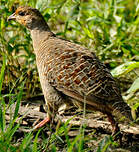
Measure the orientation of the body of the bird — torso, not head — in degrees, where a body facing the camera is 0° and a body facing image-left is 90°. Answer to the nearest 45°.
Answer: approximately 90°
